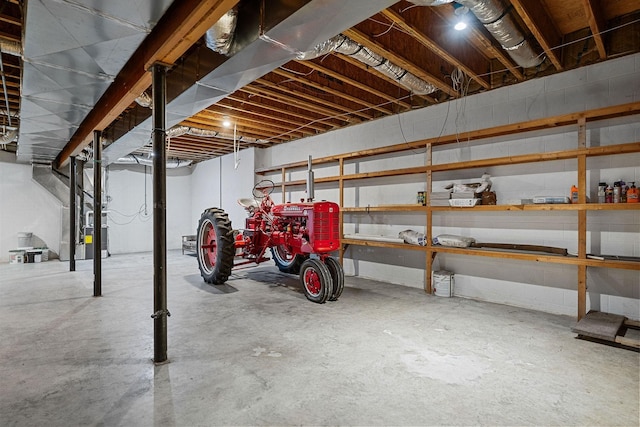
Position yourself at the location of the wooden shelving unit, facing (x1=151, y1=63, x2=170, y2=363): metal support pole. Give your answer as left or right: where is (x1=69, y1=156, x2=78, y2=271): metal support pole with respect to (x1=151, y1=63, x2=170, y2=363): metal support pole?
right

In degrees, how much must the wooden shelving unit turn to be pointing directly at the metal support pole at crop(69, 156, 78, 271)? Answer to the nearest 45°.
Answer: approximately 45° to its right

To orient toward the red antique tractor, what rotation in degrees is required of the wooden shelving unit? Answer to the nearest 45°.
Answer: approximately 45° to its right

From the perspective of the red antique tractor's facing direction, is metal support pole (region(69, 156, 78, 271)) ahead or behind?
behind

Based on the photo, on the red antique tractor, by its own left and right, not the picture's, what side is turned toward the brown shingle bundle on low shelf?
front

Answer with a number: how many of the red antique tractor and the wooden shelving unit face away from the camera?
0

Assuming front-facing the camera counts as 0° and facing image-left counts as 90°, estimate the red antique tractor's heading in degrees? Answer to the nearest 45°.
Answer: approximately 315°

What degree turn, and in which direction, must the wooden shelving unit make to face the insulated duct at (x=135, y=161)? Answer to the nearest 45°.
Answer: approximately 45° to its right

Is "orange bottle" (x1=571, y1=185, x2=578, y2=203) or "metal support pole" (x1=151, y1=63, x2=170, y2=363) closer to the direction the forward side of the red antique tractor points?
the orange bottle

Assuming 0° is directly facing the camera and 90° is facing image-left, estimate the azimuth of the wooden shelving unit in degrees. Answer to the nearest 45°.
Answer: approximately 45°

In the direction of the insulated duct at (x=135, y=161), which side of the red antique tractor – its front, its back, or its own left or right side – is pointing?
back

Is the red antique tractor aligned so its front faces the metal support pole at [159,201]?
no

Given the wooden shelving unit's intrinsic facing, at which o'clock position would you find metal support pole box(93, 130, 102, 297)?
The metal support pole is roughly at 1 o'clock from the wooden shelving unit.

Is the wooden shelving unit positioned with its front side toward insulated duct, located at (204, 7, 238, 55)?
yes

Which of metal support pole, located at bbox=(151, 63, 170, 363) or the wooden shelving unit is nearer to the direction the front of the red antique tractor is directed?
the wooden shelving unit

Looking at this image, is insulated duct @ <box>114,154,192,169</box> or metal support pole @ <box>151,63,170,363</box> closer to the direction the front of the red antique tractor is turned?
the metal support pole
